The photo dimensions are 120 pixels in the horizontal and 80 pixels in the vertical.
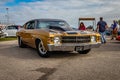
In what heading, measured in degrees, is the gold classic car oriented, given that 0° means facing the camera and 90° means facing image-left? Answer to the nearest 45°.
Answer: approximately 315°
